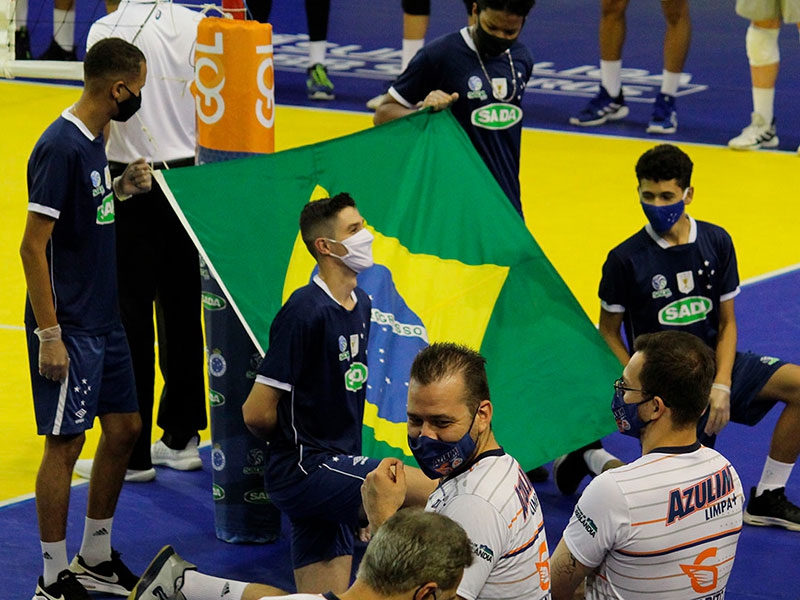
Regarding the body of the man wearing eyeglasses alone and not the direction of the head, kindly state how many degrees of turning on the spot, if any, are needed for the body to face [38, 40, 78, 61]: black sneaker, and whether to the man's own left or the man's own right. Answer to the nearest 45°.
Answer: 0° — they already face it

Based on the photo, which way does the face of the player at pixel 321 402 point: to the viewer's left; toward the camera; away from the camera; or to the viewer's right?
to the viewer's right

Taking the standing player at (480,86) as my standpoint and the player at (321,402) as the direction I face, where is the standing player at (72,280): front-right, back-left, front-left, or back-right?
front-right

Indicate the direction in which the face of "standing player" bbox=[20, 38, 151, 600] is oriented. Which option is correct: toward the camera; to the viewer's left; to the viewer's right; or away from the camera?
to the viewer's right

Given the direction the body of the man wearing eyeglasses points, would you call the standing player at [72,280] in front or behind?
in front

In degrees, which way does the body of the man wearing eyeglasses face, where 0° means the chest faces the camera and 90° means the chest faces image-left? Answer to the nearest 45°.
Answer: approximately 135°

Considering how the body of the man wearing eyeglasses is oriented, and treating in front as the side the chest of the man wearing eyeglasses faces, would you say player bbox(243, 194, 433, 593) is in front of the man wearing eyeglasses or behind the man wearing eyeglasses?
in front
